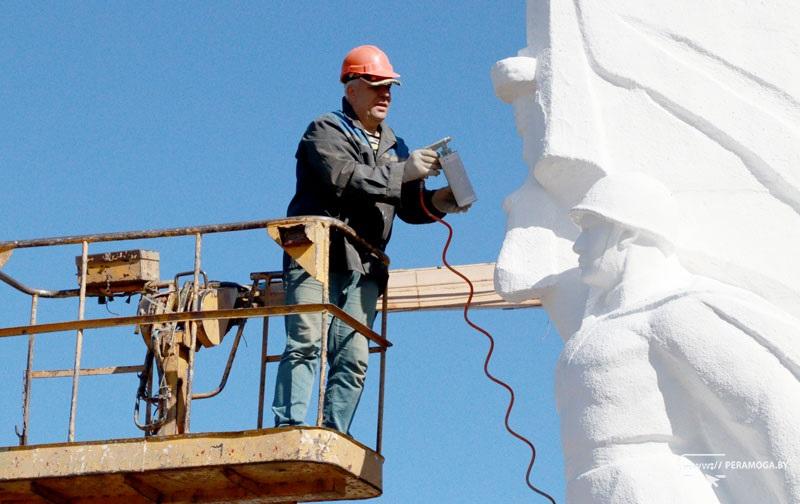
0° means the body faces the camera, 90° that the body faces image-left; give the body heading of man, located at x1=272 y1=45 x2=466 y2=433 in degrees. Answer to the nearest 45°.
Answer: approximately 315°

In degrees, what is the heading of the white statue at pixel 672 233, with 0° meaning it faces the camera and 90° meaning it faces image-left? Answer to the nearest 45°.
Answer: approximately 45°

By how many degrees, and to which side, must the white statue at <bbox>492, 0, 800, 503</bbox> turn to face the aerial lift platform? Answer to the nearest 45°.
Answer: approximately 45° to its right

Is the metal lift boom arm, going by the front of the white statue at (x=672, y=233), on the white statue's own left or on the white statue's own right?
on the white statue's own right
